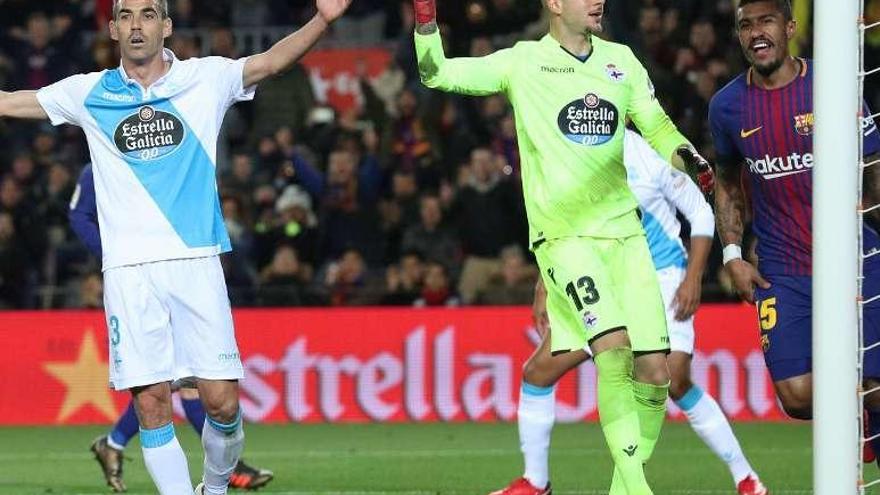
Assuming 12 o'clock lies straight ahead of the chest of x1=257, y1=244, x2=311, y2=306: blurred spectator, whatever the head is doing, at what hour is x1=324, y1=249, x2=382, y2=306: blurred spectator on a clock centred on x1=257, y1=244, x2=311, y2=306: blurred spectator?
x1=324, y1=249, x2=382, y2=306: blurred spectator is roughly at 9 o'clock from x1=257, y1=244, x2=311, y2=306: blurred spectator.

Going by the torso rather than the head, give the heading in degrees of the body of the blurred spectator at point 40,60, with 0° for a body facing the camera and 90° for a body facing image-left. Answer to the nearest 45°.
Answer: approximately 0°
